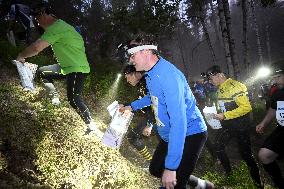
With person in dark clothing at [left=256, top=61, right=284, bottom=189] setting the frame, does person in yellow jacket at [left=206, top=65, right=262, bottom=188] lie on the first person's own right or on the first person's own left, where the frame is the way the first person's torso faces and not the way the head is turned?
on the first person's own right

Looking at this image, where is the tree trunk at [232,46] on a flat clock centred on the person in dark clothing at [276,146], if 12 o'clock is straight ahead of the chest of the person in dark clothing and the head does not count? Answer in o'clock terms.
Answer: The tree trunk is roughly at 4 o'clock from the person in dark clothing.

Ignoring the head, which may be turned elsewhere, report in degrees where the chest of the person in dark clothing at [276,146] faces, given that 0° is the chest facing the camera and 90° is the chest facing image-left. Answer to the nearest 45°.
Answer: approximately 45°

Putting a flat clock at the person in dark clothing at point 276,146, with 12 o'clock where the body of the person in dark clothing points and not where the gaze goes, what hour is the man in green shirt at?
The man in green shirt is roughly at 1 o'clock from the person in dark clothing.

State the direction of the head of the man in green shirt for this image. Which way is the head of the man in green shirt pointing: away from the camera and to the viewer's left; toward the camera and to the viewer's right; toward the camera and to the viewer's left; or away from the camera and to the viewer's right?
away from the camera and to the viewer's left

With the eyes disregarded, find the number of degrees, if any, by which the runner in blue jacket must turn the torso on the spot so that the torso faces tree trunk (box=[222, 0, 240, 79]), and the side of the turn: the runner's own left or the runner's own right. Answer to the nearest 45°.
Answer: approximately 90° to the runner's own right

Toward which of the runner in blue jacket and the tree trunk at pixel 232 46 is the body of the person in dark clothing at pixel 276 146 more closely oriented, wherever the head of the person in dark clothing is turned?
the runner in blue jacket

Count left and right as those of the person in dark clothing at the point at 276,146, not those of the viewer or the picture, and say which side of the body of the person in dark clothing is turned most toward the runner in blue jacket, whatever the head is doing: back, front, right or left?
front

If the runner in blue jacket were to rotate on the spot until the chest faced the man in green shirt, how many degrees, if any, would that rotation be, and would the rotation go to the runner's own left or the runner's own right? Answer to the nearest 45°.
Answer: approximately 45° to the runner's own right

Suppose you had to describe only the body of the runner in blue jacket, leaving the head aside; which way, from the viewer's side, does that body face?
to the viewer's left

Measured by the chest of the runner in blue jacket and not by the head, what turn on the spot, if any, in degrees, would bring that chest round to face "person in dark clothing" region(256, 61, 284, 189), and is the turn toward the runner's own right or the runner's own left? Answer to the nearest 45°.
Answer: approximately 135° to the runner's own right

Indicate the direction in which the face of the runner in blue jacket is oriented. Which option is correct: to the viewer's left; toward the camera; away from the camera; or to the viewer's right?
to the viewer's left

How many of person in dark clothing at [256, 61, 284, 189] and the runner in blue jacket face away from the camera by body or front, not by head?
0
